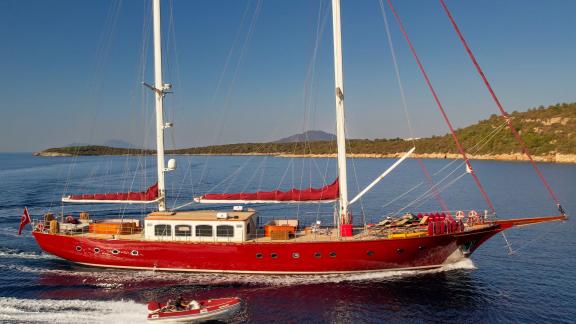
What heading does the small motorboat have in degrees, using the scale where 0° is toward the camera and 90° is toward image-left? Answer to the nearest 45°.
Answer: approximately 270°

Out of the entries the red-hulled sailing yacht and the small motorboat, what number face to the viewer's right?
2

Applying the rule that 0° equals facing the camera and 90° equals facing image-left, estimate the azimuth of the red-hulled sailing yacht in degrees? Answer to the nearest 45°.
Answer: approximately 270°
